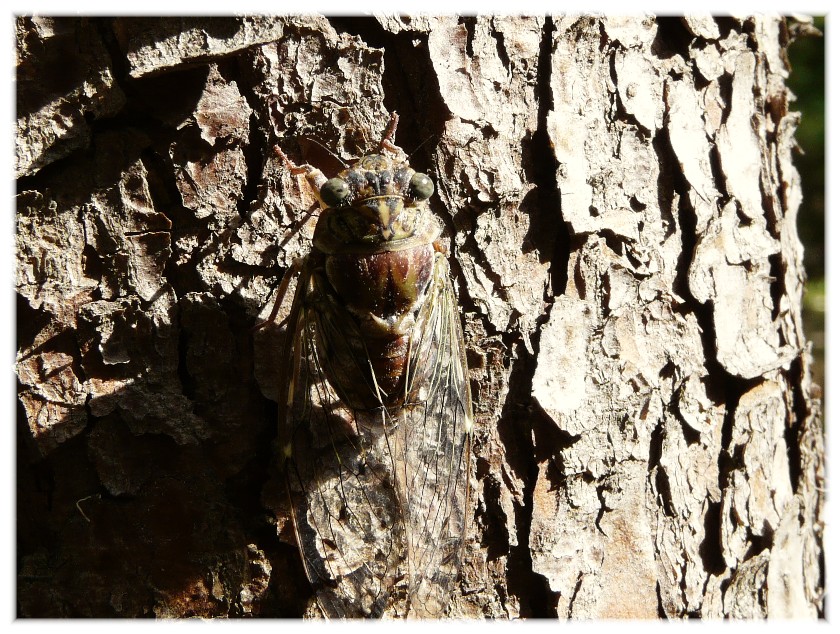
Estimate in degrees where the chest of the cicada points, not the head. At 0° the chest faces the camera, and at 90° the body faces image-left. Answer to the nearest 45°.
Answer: approximately 180°
